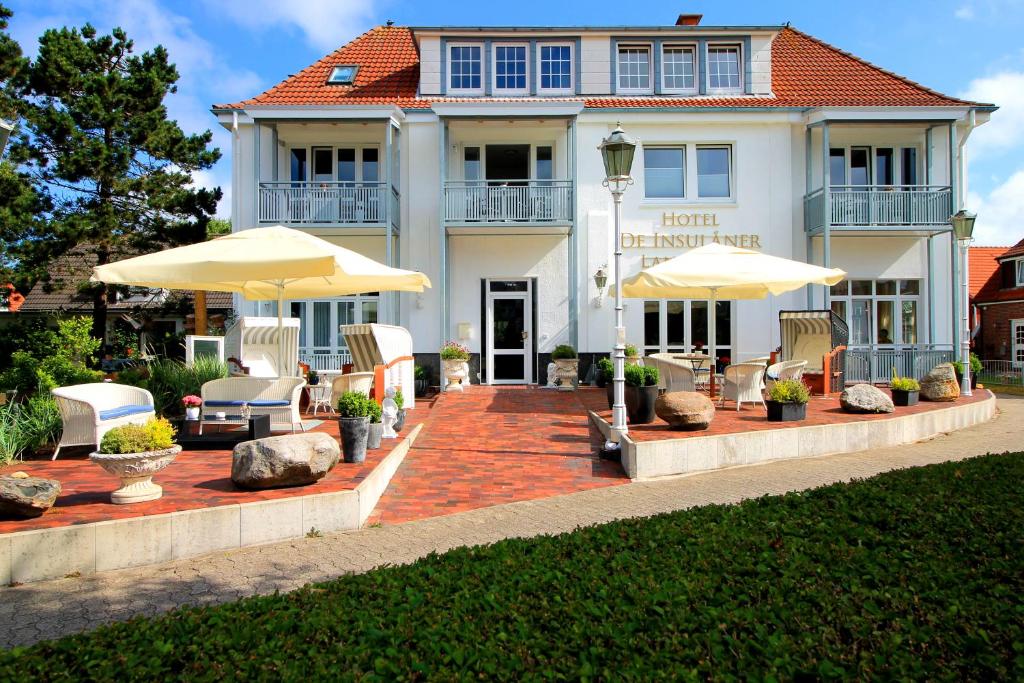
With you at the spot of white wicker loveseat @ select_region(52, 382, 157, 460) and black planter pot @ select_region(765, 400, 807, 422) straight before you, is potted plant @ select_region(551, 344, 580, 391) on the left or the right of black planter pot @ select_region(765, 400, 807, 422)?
left

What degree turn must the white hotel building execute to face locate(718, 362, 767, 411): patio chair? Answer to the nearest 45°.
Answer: approximately 45° to its left

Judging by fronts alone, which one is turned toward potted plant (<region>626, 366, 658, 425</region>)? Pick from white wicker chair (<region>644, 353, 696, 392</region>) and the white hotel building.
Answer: the white hotel building

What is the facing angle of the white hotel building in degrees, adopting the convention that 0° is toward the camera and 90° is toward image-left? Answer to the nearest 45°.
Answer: approximately 0°

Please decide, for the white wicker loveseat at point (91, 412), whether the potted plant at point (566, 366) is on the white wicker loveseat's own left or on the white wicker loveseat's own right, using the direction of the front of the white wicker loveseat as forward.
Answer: on the white wicker loveseat's own left

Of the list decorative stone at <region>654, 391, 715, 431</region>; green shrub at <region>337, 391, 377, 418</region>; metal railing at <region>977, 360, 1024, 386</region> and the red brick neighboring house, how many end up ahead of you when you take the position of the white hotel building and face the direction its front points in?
2

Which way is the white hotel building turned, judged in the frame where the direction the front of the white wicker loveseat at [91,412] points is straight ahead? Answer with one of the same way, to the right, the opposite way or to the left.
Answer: to the right

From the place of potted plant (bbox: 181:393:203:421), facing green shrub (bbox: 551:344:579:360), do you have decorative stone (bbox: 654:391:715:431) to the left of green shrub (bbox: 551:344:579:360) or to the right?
right

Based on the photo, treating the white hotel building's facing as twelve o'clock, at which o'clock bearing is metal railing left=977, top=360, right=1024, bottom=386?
The metal railing is roughly at 8 o'clock from the white hotel building.

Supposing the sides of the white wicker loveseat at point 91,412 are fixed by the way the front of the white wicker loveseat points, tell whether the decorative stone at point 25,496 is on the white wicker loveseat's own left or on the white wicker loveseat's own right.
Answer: on the white wicker loveseat's own right
